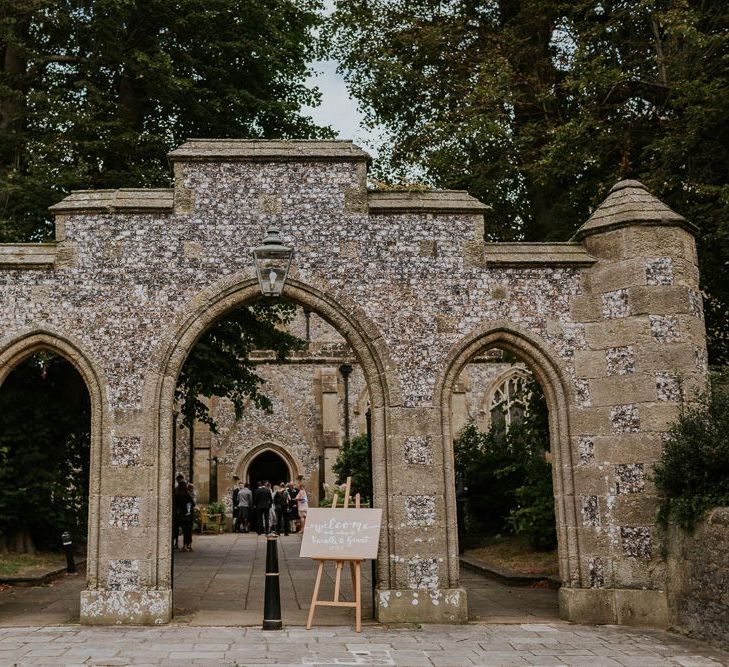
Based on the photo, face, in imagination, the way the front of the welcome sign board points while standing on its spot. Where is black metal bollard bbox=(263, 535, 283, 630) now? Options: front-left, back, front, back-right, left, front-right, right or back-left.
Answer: right

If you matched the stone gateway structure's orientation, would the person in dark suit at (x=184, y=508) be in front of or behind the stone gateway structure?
behind

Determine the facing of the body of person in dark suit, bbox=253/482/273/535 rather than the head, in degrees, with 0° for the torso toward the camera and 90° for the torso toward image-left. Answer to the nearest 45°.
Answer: approximately 180°

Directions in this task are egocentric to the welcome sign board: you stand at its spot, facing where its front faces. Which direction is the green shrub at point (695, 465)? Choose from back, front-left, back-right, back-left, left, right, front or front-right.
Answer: left

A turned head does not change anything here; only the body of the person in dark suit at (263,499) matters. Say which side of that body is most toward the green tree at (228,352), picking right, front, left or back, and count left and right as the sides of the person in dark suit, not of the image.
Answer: back

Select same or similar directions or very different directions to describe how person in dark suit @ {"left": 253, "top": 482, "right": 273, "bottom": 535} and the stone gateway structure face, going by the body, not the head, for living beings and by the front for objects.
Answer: very different directions

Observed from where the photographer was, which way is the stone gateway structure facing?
facing the viewer

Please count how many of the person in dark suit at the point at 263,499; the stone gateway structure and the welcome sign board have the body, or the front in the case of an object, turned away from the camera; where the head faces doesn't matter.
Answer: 1

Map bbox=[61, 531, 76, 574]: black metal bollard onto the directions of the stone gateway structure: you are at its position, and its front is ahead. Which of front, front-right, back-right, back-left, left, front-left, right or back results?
back-right

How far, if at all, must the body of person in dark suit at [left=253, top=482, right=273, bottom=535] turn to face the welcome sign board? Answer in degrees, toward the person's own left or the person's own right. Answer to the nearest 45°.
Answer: approximately 180°

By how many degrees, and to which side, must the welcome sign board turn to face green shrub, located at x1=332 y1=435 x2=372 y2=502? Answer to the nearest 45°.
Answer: approximately 180°

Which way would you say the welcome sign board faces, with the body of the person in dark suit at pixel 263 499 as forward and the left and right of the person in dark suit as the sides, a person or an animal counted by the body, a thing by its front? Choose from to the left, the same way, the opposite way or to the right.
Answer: the opposite way

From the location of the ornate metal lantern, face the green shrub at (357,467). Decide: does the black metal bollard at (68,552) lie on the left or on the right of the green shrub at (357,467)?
left

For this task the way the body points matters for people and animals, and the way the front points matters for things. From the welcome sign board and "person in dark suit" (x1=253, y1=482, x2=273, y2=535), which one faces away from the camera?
the person in dark suit
